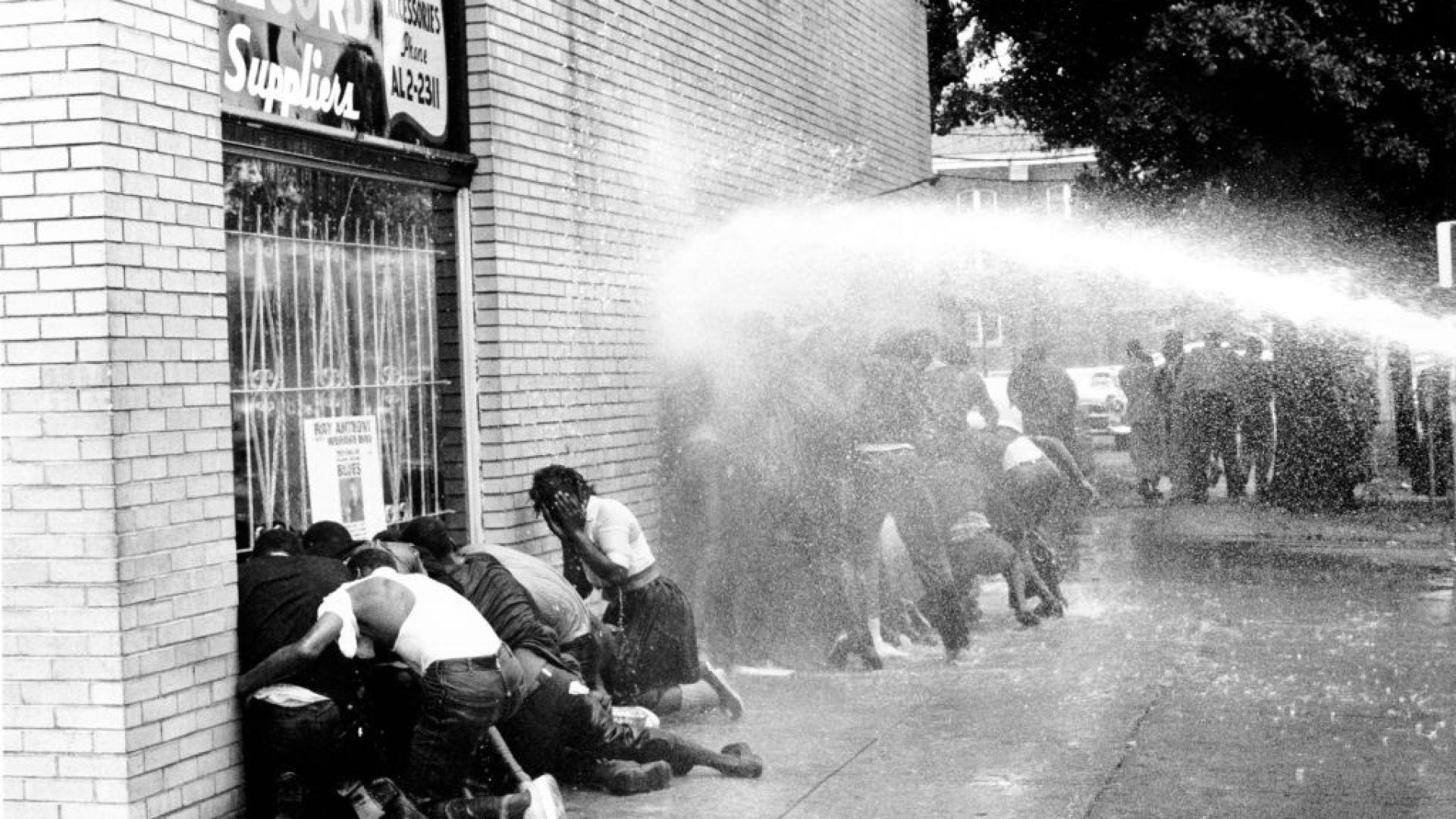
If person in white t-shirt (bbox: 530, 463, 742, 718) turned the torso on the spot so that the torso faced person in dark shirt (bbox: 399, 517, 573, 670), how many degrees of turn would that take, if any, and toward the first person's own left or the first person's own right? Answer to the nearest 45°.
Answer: approximately 45° to the first person's own left

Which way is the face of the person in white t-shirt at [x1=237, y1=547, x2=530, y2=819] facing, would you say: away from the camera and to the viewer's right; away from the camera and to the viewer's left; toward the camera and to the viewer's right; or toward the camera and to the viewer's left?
away from the camera and to the viewer's left

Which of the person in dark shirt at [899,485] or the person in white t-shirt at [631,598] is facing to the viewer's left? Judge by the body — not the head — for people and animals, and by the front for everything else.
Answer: the person in white t-shirt

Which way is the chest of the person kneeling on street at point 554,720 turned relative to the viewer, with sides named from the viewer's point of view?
facing to the left of the viewer

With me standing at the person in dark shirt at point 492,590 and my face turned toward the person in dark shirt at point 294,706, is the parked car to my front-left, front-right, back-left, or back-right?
back-right

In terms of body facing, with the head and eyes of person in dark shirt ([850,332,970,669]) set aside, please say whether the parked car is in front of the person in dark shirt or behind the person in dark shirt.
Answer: in front

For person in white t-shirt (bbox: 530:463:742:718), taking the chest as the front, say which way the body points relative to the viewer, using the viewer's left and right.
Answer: facing to the left of the viewer

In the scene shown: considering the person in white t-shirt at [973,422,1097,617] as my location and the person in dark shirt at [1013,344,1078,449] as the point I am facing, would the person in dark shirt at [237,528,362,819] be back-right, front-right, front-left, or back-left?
back-left

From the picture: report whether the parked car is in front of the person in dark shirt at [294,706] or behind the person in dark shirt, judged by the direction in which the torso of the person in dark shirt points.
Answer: in front

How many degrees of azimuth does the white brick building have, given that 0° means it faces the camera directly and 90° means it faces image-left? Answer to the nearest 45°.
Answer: approximately 315°

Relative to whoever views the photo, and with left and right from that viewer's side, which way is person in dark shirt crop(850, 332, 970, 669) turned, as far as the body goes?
facing away from the viewer

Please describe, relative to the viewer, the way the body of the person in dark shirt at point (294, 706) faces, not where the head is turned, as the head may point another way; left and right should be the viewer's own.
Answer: facing away from the viewer

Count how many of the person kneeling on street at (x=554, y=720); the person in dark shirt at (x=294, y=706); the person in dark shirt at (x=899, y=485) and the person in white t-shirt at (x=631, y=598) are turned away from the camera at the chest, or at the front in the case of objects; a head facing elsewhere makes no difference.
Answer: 2
